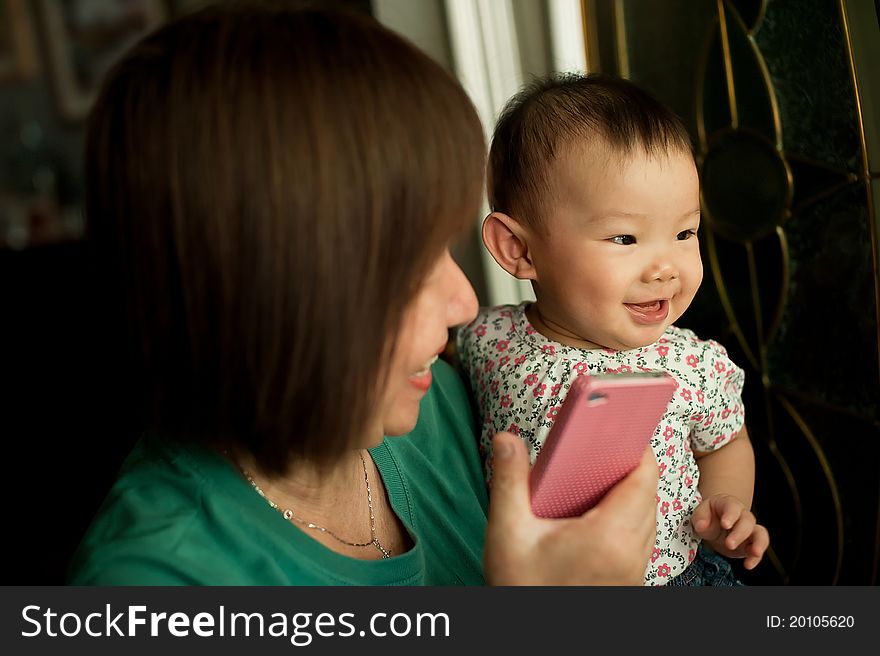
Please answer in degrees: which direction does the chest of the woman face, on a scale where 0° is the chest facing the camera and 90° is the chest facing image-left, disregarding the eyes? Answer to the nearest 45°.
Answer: approximately 315°

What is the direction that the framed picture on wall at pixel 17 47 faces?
toward the camera

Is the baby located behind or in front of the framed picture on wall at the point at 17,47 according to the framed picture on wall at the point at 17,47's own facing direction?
in front

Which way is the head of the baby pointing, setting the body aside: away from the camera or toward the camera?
toward the camera

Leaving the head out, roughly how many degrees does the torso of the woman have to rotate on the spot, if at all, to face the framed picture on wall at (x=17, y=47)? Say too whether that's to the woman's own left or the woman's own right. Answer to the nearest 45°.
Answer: approximately 135° to the woman's own left

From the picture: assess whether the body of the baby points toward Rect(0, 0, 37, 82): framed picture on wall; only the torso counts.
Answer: no

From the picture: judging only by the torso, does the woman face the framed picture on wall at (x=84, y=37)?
no

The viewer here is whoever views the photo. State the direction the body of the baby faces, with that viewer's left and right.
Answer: facing the viewer and to the right of the viewer

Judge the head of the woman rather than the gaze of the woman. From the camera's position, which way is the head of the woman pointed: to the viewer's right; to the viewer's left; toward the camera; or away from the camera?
to the viewer's right

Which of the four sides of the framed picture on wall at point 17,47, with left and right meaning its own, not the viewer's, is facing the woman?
front
